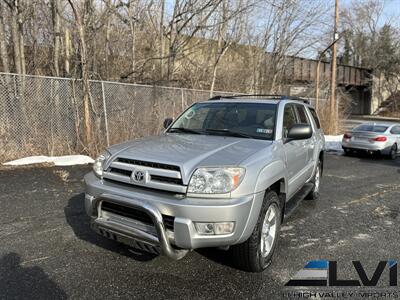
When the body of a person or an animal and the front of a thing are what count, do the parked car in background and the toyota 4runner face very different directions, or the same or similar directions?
very different directions

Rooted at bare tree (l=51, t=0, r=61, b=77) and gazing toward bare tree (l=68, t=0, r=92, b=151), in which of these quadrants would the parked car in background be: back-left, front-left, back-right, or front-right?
front-left

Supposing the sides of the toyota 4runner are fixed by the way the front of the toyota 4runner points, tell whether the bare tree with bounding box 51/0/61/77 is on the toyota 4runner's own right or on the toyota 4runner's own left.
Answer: on the toyota 4runner's own right

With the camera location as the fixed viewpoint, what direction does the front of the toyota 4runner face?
facing the viewer and to the left of the viewer

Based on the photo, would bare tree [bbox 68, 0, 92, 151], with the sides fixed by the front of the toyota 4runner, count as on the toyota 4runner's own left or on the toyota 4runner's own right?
on the toyota 4runner's own right

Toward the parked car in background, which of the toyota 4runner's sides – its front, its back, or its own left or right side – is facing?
back

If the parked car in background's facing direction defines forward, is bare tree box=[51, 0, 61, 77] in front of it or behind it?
behind

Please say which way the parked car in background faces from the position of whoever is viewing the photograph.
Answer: facing away from the viewer and to the right of the viewer
